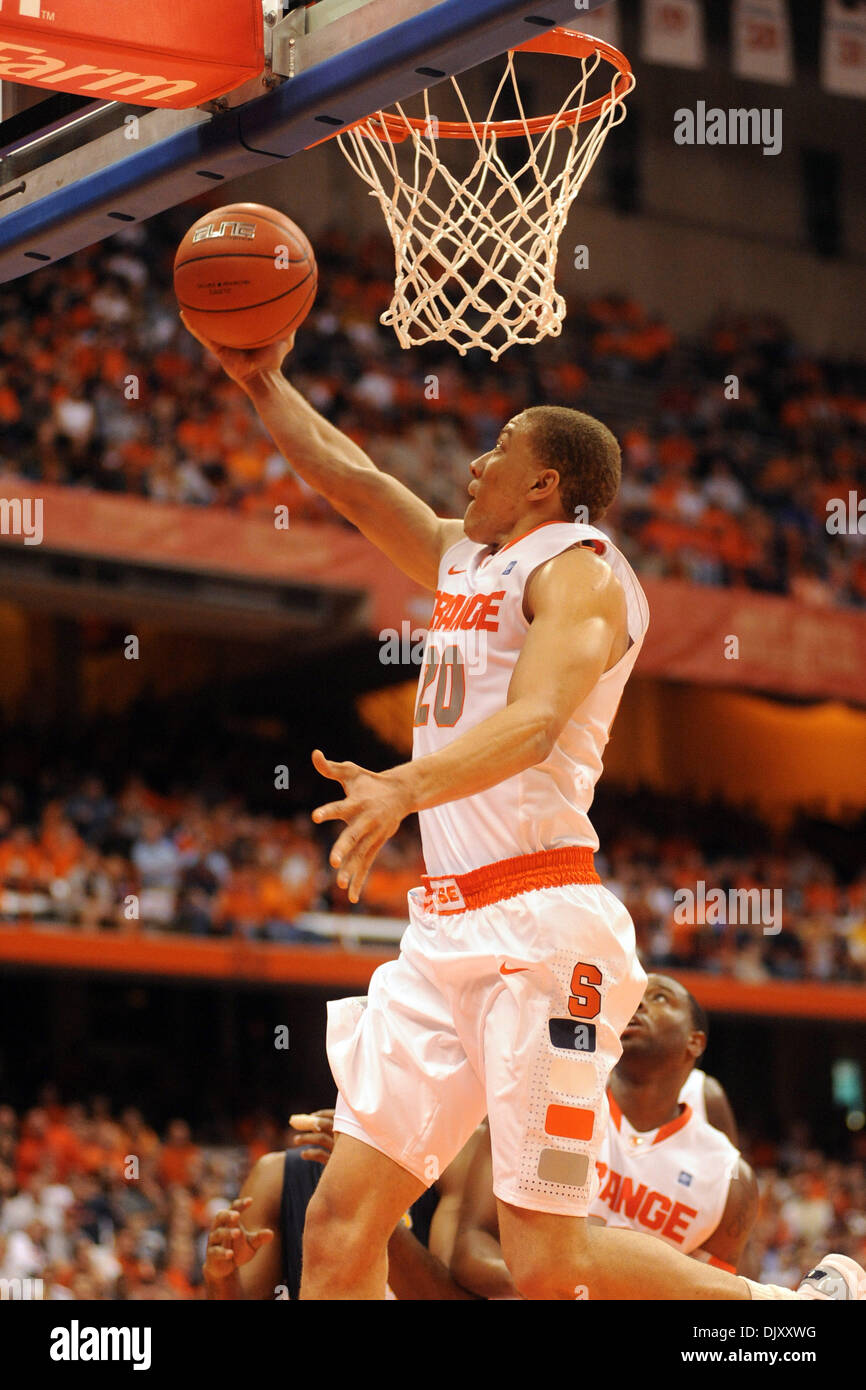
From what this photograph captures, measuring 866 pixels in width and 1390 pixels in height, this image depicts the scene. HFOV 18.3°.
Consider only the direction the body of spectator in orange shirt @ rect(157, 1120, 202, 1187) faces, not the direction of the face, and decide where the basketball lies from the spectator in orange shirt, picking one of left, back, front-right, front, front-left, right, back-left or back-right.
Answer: front

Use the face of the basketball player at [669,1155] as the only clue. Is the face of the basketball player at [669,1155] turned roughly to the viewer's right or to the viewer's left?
to the viewer's left

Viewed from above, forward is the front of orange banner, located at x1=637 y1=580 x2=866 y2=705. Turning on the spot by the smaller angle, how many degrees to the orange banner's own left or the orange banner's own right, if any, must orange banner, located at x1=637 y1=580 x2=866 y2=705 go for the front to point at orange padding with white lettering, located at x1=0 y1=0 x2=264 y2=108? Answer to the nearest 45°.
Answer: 0° — it already faces it

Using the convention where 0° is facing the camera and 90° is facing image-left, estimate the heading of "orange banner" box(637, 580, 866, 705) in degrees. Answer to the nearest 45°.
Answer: approximately 0°

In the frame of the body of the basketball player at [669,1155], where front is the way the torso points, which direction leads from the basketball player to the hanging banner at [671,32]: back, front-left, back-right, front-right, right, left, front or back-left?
back-right

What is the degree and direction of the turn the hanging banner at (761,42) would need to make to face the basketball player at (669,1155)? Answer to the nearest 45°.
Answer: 0° — it already faces them

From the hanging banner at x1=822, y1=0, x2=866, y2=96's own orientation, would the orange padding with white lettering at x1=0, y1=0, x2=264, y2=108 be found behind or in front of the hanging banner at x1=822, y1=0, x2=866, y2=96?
in front

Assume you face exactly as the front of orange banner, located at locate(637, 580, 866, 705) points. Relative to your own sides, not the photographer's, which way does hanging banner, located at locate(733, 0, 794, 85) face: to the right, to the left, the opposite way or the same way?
the same way

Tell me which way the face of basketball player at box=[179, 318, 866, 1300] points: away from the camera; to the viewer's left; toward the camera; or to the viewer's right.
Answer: to the viewer's left

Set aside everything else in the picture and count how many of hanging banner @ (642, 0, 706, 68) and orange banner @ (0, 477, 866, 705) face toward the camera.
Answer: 2

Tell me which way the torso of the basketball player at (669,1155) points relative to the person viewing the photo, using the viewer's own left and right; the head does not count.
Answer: facing the viewer and to the left of the viewer

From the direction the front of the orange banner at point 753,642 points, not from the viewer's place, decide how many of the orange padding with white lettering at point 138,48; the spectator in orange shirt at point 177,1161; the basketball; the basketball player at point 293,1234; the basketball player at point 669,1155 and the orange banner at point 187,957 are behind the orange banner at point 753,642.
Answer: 0

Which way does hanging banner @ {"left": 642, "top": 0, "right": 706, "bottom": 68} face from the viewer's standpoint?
toward the camera

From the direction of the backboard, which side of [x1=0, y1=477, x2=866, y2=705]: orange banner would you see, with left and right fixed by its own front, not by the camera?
front

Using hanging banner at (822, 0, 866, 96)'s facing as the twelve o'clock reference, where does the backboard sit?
The backboard is roughly at 12 o'clock from the hanging banner.

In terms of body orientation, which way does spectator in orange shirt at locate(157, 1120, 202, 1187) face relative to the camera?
toward the camera

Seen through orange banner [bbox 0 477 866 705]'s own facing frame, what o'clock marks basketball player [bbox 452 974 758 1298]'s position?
The basketball player is roughly at 12 o'clock from the orange banner.

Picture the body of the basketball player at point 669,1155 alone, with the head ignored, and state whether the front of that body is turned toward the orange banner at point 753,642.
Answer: no

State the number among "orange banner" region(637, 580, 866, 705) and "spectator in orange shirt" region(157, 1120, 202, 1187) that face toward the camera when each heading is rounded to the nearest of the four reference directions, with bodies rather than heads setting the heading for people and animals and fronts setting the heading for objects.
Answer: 2
